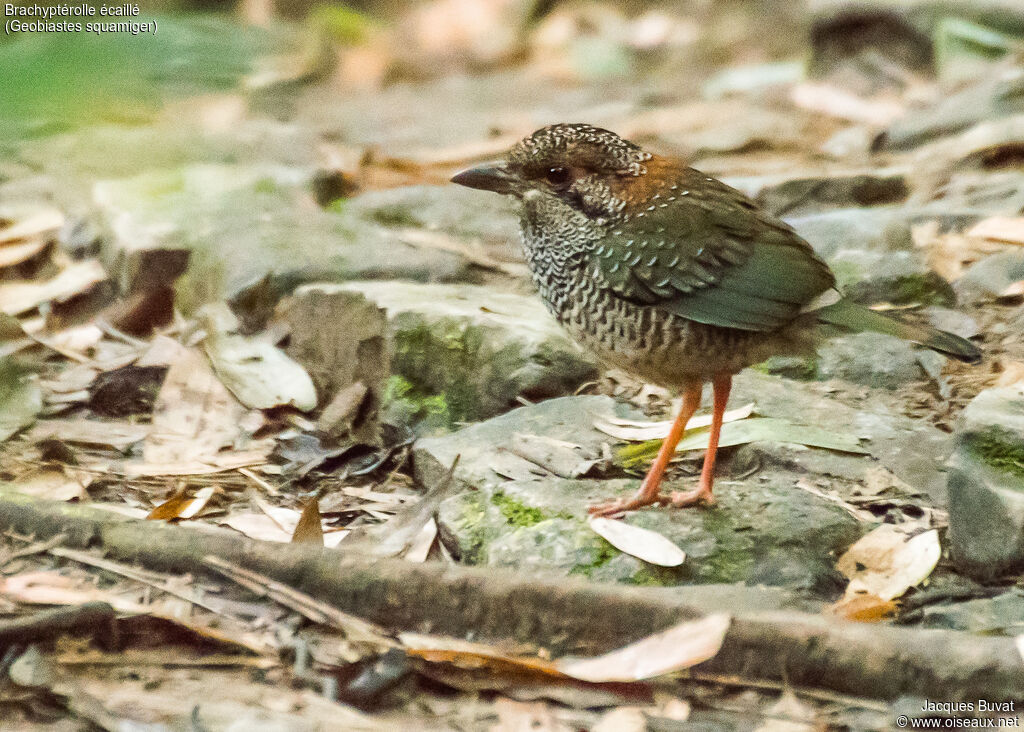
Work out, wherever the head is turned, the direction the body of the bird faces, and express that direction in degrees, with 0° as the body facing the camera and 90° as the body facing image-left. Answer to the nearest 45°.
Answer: approximately 90°

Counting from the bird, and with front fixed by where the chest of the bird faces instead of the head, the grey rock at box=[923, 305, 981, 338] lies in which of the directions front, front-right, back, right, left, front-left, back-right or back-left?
back-right

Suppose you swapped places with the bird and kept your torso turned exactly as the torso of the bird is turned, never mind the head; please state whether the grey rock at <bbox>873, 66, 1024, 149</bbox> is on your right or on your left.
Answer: on your right

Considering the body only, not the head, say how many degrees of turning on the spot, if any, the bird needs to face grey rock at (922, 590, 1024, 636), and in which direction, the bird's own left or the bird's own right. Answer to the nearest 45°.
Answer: approximately 135° to the bird's own left

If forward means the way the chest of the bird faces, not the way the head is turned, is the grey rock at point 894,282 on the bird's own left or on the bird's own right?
on the bird's own right

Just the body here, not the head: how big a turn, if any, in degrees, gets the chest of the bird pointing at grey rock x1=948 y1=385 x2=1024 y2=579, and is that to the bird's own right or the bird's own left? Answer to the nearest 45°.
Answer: approximately 135° to the bird's own left

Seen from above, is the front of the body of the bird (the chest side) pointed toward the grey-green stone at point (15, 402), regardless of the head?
yes

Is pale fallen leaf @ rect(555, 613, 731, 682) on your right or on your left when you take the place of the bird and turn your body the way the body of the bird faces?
on your left

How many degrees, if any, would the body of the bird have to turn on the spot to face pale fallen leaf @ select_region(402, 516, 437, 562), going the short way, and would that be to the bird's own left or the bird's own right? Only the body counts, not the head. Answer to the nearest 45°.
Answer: approximately 45° to the bird's own left

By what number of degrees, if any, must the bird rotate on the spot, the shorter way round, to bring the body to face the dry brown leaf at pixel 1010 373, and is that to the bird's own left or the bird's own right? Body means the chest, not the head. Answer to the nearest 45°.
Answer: approximately 135° to the bird's own right

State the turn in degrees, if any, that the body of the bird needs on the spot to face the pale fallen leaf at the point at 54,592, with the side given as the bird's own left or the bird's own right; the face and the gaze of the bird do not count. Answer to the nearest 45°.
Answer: approximately 45° to the bird's own left
